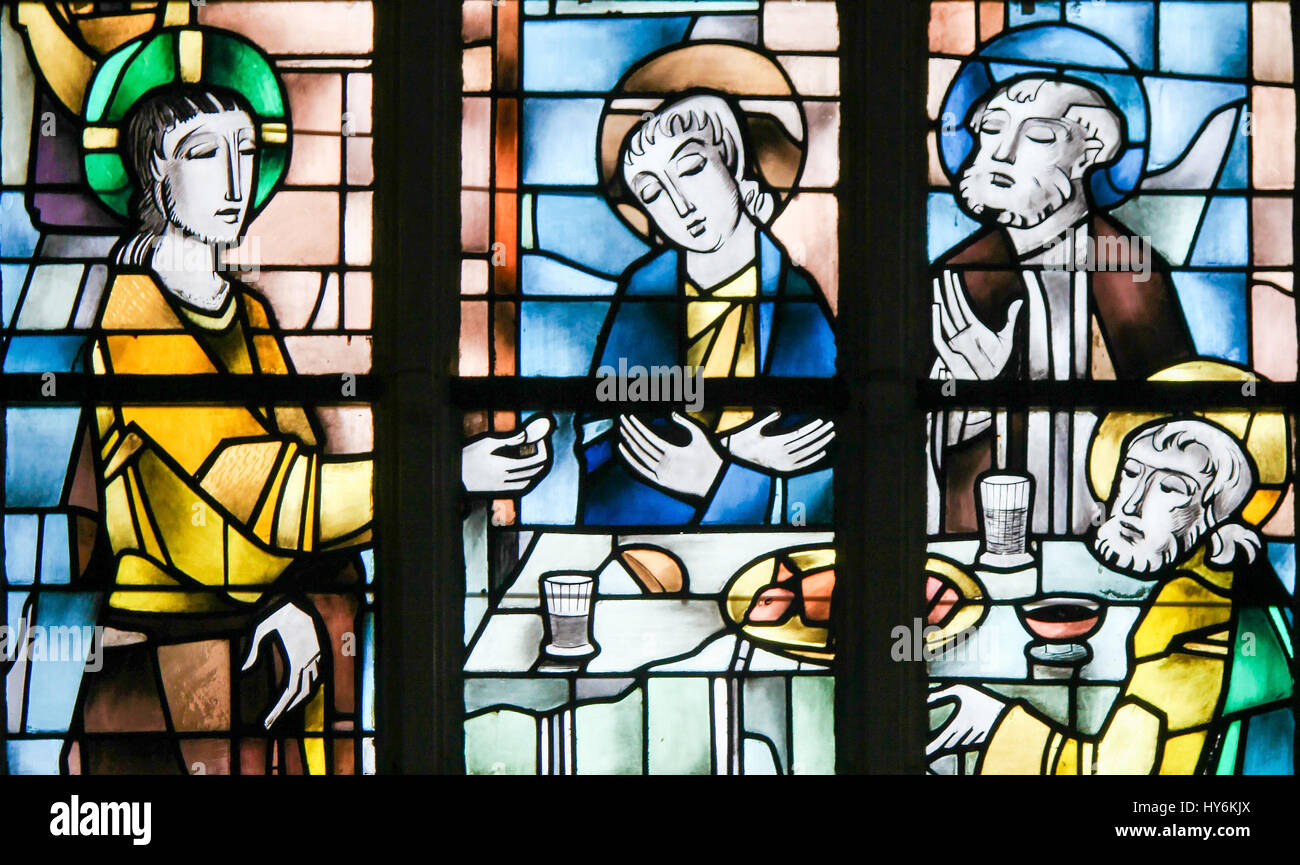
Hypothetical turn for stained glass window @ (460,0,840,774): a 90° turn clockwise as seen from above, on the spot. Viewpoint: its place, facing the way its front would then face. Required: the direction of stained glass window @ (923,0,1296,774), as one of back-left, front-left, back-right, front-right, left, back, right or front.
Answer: back

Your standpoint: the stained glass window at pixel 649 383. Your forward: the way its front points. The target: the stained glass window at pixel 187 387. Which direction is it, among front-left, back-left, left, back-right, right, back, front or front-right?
right

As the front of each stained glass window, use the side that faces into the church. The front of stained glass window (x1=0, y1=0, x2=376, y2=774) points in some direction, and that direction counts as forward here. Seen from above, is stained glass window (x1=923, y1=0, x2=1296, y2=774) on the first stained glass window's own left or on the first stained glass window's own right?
on the first stained glass window's own left

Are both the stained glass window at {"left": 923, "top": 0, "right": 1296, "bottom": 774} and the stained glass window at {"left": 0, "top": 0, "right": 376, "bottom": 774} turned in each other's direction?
no

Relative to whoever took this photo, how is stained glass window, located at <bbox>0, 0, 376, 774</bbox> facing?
facing the viewer

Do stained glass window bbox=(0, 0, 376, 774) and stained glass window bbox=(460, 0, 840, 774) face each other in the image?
no

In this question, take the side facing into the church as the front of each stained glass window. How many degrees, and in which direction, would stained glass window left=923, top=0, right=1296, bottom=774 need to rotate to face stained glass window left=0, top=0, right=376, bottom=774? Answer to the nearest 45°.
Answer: approximately 90° to its right

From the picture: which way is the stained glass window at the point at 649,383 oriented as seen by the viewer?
toward the camera

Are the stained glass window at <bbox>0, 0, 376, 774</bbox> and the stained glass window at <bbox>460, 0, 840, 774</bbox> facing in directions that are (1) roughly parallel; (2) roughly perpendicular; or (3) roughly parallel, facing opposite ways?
roughly parallel
